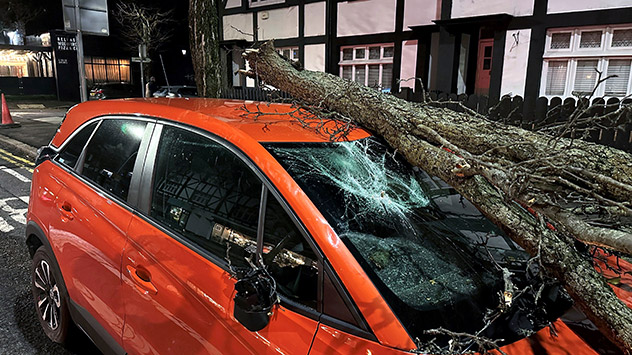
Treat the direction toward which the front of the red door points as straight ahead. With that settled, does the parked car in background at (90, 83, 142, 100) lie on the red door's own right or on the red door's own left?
on the red door's own right

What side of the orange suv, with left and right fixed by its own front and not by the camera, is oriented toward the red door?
left

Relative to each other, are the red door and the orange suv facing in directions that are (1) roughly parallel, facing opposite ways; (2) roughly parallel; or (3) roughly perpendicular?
roughly perpendicular

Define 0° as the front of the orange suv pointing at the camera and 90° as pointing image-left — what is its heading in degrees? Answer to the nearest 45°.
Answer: approximately 315°

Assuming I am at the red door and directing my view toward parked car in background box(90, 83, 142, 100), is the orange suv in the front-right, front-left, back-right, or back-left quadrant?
back-left

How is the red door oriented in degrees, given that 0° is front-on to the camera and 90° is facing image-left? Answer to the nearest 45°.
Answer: approximately 45°

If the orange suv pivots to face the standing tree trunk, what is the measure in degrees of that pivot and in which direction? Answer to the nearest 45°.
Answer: approximately 135° to its left
